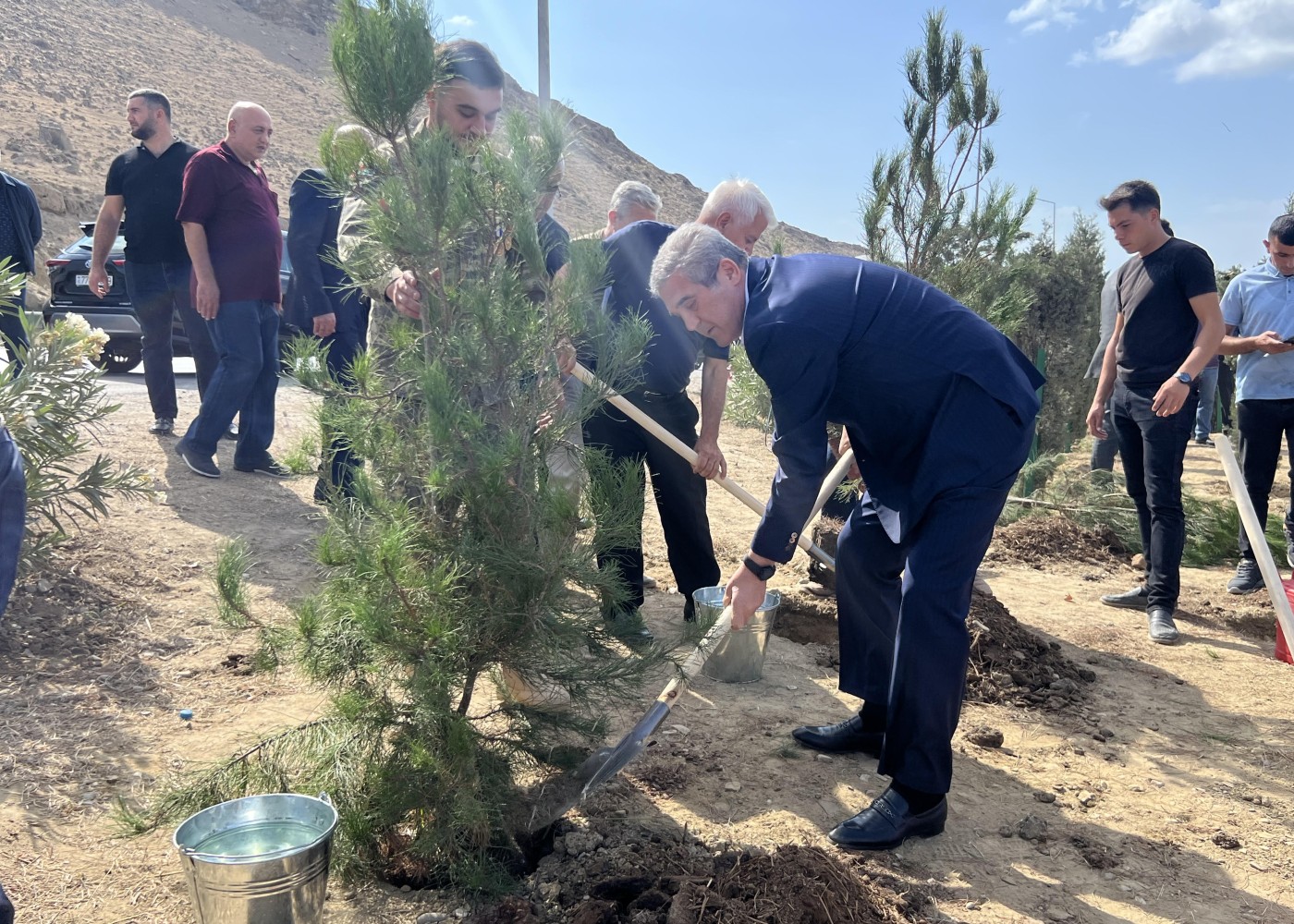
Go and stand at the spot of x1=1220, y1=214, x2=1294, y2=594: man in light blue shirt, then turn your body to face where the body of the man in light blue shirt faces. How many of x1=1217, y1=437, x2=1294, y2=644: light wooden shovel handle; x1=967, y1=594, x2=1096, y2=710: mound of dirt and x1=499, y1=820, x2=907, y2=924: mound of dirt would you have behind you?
0

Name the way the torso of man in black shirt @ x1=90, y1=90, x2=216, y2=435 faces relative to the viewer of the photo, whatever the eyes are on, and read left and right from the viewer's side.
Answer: facing the viewer

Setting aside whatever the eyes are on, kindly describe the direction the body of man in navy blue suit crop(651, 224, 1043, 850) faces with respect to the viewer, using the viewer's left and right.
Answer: facing to the left of the viewer

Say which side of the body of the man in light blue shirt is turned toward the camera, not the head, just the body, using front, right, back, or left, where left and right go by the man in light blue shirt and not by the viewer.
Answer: front

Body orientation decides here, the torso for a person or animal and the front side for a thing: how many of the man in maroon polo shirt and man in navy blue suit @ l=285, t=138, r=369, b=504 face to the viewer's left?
0

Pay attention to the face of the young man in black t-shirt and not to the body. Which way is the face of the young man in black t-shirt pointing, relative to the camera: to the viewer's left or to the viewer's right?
to the viewer's left

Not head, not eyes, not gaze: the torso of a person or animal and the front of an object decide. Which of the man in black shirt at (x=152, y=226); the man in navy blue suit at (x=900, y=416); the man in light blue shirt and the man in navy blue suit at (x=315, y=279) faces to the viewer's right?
the man in navy blue suit at (x=315, y=279)

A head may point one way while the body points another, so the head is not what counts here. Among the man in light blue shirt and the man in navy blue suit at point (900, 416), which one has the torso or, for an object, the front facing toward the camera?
the man in light blue shirt

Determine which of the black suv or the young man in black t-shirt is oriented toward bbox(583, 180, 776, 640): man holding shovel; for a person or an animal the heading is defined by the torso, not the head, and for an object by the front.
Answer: the young man in black t-shirt

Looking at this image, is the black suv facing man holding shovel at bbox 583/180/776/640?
no

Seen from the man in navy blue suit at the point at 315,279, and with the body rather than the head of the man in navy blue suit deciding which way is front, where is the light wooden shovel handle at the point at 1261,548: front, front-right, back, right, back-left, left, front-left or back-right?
front-right

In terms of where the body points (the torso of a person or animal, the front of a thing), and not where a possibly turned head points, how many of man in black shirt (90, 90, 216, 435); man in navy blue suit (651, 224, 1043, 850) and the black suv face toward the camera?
1

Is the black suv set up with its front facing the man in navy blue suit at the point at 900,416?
no
